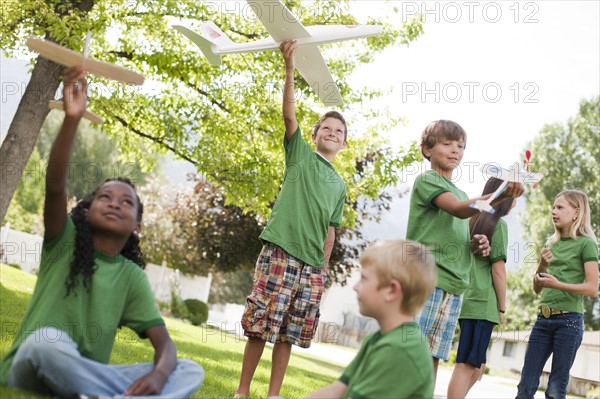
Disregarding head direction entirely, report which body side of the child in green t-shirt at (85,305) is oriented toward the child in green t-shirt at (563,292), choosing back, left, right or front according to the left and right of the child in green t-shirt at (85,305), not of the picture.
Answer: left

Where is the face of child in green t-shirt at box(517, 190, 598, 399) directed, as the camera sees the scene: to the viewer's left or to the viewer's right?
to the viewer's left

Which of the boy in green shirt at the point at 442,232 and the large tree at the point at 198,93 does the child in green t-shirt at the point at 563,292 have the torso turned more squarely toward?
the boy in green shirt

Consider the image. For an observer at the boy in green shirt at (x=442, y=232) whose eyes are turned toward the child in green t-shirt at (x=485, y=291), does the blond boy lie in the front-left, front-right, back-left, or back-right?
back-right

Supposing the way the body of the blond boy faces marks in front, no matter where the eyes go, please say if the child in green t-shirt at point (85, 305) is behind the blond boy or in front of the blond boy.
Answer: in front

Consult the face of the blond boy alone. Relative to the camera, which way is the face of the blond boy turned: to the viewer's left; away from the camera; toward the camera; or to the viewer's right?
to the viewer's left

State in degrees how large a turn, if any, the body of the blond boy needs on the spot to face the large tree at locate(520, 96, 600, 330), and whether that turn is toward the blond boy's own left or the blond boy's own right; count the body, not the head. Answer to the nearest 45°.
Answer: approximately 90° to the blond boy's own right

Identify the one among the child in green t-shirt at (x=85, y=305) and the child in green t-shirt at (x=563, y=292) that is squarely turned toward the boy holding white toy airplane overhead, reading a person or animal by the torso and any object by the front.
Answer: the child in green t-shirt at (x=563, y=292)

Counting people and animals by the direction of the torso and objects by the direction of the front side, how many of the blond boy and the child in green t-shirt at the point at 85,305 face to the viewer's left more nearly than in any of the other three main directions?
1

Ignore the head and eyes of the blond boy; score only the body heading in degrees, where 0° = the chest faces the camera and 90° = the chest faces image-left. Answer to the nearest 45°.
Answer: approximately 90°

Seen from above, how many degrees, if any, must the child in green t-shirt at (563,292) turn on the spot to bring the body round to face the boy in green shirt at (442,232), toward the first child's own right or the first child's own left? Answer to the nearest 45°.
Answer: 0° — they already face them

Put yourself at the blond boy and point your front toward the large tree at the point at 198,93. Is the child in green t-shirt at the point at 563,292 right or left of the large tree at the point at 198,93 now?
right

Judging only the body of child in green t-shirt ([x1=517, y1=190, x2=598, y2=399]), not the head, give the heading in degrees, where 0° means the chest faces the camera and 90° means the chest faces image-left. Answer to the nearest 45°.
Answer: approximately 45°

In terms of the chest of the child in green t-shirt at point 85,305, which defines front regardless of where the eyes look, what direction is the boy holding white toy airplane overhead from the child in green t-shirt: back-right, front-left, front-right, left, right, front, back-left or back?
left

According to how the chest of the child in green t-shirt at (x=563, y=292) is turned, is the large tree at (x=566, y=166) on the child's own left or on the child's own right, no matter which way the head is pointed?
on the child's own right

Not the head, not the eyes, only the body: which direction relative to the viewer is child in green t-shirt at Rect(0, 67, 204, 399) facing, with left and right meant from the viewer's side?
facing the viewer and to the right of the viewer

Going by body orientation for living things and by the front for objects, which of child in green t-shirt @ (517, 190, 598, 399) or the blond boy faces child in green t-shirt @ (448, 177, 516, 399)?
child in green t-shirt @ (517, 190, 598, 399)
